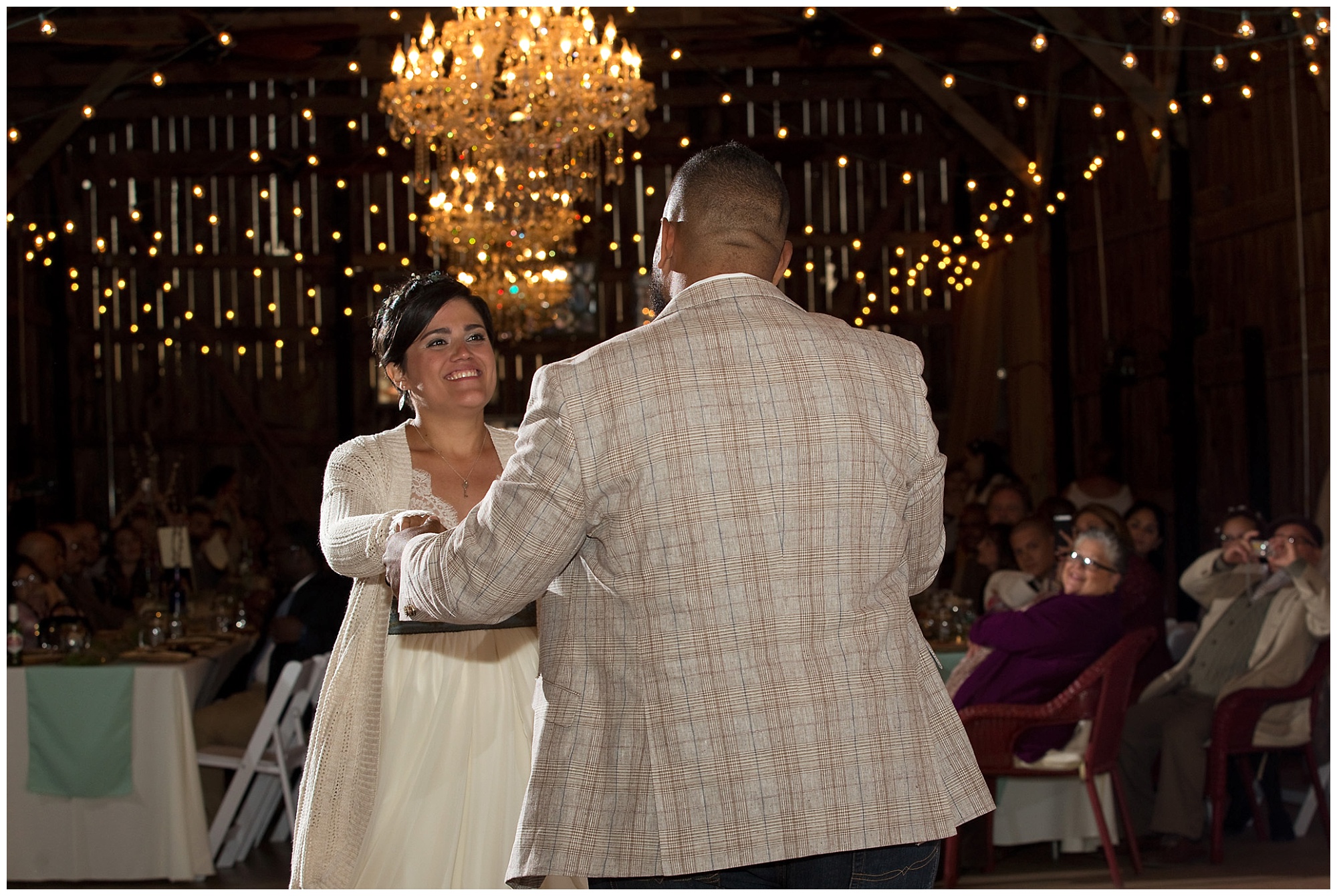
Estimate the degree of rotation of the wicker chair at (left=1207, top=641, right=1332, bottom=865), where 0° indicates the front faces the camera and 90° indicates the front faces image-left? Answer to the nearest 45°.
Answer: approximately 45°

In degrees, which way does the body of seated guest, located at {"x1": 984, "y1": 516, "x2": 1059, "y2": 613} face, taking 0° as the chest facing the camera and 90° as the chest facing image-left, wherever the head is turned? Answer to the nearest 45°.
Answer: approximately 45°

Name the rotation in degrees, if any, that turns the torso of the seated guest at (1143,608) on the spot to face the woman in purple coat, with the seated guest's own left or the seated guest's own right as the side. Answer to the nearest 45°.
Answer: approximately 90° to the seated guest's own left

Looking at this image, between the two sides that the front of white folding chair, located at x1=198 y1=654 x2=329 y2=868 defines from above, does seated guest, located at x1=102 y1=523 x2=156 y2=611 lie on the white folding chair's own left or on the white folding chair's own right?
on the white folding chair's own right

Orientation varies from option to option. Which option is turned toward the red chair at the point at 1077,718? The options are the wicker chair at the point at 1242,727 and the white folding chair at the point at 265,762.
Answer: the wicker chair

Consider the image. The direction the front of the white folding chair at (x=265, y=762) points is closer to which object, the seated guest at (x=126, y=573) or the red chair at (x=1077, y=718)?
the seated guest

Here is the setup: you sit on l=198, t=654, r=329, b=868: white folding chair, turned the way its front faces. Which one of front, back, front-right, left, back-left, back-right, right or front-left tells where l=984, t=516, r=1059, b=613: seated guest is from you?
back

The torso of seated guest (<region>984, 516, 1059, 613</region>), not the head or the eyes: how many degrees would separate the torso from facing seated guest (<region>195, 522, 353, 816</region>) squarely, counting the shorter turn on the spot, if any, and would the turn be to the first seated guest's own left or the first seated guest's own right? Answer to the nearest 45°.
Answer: approximately 45° to the first seated guest's own right

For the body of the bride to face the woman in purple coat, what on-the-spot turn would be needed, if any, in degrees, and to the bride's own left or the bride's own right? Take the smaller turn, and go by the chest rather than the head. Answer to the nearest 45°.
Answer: approximately 90° to the bride's own left

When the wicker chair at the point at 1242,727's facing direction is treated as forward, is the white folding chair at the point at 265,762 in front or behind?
in front

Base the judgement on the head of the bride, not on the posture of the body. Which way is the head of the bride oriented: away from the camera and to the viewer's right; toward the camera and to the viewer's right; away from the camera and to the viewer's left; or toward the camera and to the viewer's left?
toward the camera and to the viewer's right

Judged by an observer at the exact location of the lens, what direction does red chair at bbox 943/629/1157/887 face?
facing to the left of the viewer

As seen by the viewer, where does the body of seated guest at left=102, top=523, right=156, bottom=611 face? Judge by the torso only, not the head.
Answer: toward the camera

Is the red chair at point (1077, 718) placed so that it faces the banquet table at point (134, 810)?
yes

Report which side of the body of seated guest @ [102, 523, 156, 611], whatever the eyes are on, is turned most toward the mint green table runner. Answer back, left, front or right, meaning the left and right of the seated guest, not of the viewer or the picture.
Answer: front

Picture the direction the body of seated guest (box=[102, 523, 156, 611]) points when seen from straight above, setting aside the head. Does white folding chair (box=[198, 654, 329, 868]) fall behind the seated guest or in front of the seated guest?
in front
